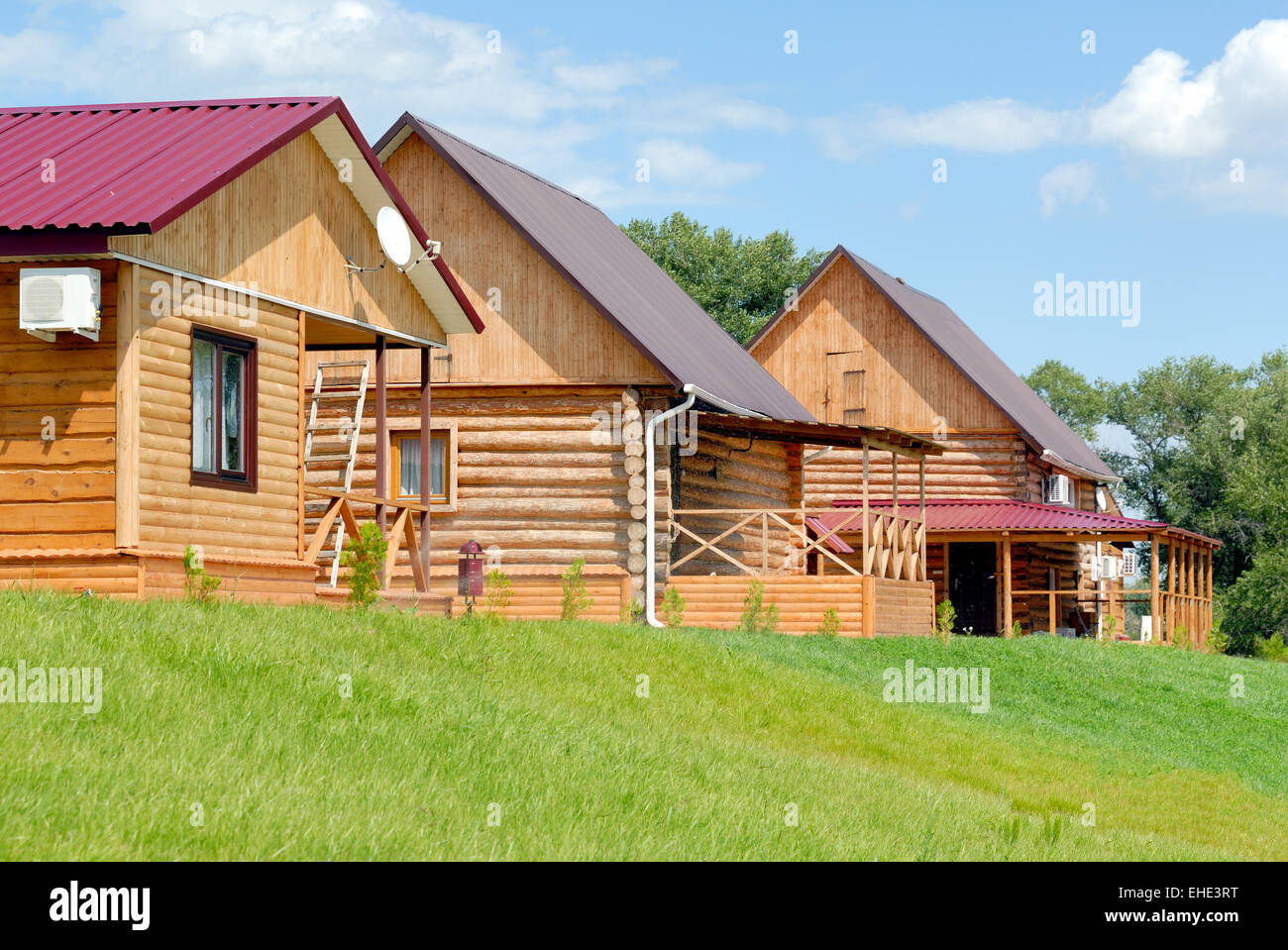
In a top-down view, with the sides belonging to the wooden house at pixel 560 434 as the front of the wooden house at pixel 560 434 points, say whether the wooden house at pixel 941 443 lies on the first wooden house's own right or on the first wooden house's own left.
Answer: on the first wooden house's own left

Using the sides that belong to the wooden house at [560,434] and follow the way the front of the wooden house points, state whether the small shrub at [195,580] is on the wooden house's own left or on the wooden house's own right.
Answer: on the wooden house's own right

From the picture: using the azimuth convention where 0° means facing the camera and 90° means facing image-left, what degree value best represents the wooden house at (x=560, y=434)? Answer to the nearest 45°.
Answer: approximately 315°
